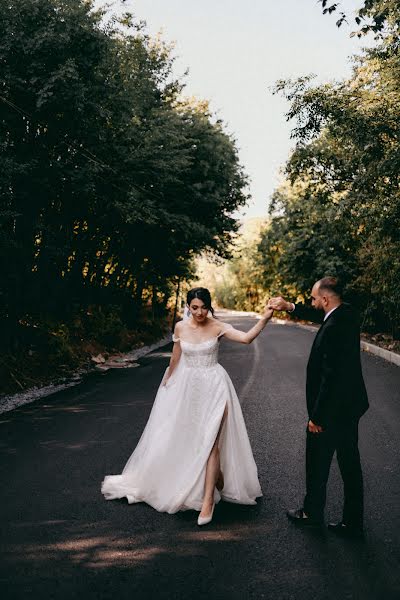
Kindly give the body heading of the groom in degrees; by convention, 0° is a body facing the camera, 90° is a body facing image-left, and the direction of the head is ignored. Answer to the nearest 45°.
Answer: approximately 90°

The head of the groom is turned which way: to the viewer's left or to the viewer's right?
to the viewer's left

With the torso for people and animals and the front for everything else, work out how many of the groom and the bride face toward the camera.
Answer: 1

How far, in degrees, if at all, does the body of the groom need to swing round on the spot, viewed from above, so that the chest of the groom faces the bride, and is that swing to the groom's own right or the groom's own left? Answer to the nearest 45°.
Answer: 0° — they already face them

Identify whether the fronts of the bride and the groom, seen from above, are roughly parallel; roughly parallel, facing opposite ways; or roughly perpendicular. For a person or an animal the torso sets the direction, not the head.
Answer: roughly perpendicular

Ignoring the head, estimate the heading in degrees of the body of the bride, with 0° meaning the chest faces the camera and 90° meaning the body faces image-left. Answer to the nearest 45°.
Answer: approximately 0°

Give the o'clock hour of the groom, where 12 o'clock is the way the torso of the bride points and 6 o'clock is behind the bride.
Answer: The groom is roughly at 10 o'clock from the bride.
